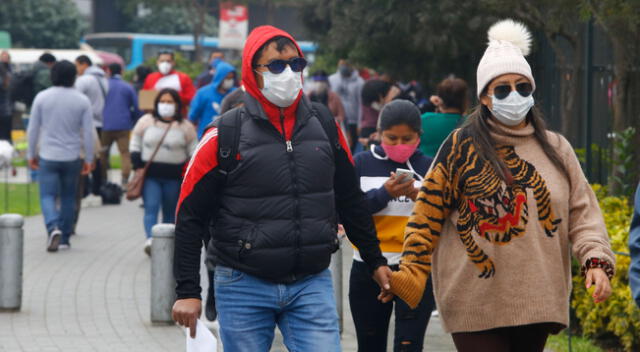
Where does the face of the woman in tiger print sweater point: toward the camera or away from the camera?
toward the camera

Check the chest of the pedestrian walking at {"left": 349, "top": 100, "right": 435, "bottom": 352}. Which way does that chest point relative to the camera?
toward the camera

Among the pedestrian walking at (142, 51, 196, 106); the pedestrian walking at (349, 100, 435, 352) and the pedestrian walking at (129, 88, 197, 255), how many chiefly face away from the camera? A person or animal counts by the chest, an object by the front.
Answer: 0

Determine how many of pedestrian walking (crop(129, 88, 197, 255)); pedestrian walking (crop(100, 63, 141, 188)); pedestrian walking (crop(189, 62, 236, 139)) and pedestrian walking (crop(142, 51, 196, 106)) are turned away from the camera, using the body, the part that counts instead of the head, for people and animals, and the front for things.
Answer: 1

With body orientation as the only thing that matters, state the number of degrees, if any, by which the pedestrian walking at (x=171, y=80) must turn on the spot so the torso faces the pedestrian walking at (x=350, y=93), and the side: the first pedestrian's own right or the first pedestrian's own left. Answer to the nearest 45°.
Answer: approximately 135° to the first pedestrian's own left

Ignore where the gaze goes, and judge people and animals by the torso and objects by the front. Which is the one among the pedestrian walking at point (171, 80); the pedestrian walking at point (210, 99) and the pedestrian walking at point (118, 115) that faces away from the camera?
the pedestrian walking at point (118, 115)

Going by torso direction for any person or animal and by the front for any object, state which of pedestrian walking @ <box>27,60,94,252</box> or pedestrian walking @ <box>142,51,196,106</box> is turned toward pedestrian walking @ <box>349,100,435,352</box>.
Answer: pedestrian walking @ <box>142,51,196,106</box>

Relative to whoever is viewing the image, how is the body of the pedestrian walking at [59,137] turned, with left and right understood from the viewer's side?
facing away from the viewer

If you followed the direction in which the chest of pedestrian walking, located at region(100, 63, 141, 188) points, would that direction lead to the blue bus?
yes

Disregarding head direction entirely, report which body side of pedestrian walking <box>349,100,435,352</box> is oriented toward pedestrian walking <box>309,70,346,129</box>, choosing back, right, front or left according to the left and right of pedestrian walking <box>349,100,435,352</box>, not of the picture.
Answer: back

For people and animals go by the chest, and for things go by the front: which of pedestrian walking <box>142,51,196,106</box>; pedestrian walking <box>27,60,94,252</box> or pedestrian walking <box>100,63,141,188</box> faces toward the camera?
pedestrian walking <box>142,51,196,106</box>

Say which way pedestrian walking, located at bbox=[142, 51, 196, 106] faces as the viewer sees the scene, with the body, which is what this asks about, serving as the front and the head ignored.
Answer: toward the camera

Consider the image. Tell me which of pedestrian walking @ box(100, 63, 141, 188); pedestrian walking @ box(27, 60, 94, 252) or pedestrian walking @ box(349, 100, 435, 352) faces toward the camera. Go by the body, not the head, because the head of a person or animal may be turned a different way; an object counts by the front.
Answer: pedestrian walking @ box(349, 100, 435, 352)

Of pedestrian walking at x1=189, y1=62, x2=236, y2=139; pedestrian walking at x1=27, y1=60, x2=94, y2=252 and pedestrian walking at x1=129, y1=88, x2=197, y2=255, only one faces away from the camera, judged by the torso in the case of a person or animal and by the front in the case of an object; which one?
pedestrian walking at x1=27, y1=60, x2=94, y2=252

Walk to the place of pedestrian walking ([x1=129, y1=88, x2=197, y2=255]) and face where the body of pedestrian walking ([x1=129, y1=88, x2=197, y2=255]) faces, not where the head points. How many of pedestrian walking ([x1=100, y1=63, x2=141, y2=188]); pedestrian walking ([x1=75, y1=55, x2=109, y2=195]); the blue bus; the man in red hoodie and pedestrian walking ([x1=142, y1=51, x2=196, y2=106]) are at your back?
4
